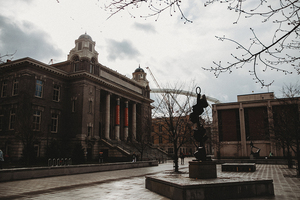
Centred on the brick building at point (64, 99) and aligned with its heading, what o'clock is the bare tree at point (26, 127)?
The bare tree is roughly at 2 o'clock from the brick building.

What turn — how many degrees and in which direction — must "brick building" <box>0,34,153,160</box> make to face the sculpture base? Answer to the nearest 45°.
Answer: approximately 45° to its right

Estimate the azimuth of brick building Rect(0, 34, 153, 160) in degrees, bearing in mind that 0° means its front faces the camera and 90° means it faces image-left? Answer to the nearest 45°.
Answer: approximately 315°
